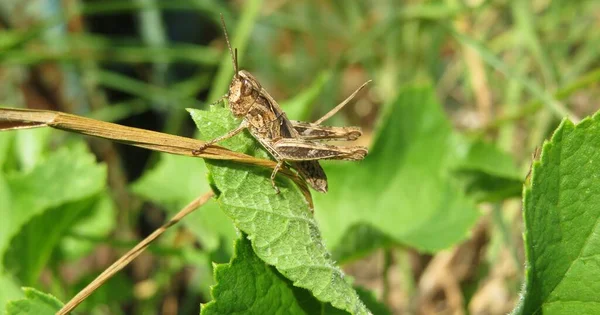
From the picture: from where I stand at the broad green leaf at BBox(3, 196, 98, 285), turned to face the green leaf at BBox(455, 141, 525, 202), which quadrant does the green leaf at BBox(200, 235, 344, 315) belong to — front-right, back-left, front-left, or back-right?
front-right

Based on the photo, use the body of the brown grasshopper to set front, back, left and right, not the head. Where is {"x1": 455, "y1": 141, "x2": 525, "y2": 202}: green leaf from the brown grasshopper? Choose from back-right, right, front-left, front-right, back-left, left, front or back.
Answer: back-right

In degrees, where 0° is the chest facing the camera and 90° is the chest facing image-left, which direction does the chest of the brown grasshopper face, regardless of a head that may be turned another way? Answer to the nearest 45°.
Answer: approximately 90°

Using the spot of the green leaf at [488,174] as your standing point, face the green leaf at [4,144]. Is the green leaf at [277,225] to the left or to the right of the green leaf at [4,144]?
left

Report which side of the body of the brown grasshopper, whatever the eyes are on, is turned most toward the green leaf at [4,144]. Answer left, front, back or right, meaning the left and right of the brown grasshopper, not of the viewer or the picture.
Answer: front
